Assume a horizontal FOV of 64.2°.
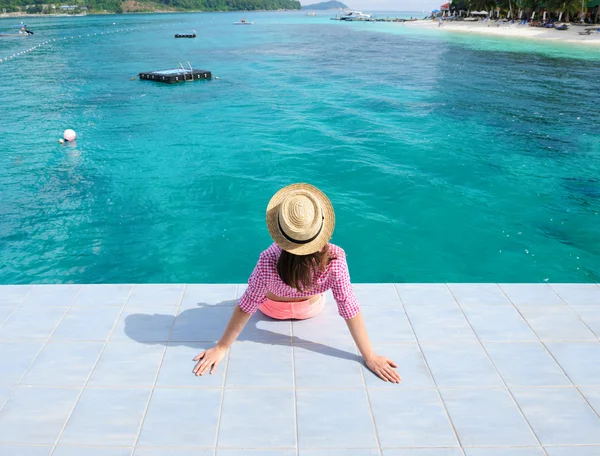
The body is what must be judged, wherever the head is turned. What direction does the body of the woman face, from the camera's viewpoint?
away from the camera

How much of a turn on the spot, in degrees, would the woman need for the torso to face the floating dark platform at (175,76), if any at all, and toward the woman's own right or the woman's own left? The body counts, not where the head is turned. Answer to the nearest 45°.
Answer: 0° — they already face it

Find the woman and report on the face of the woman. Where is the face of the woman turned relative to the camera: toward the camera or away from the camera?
away from the camera
